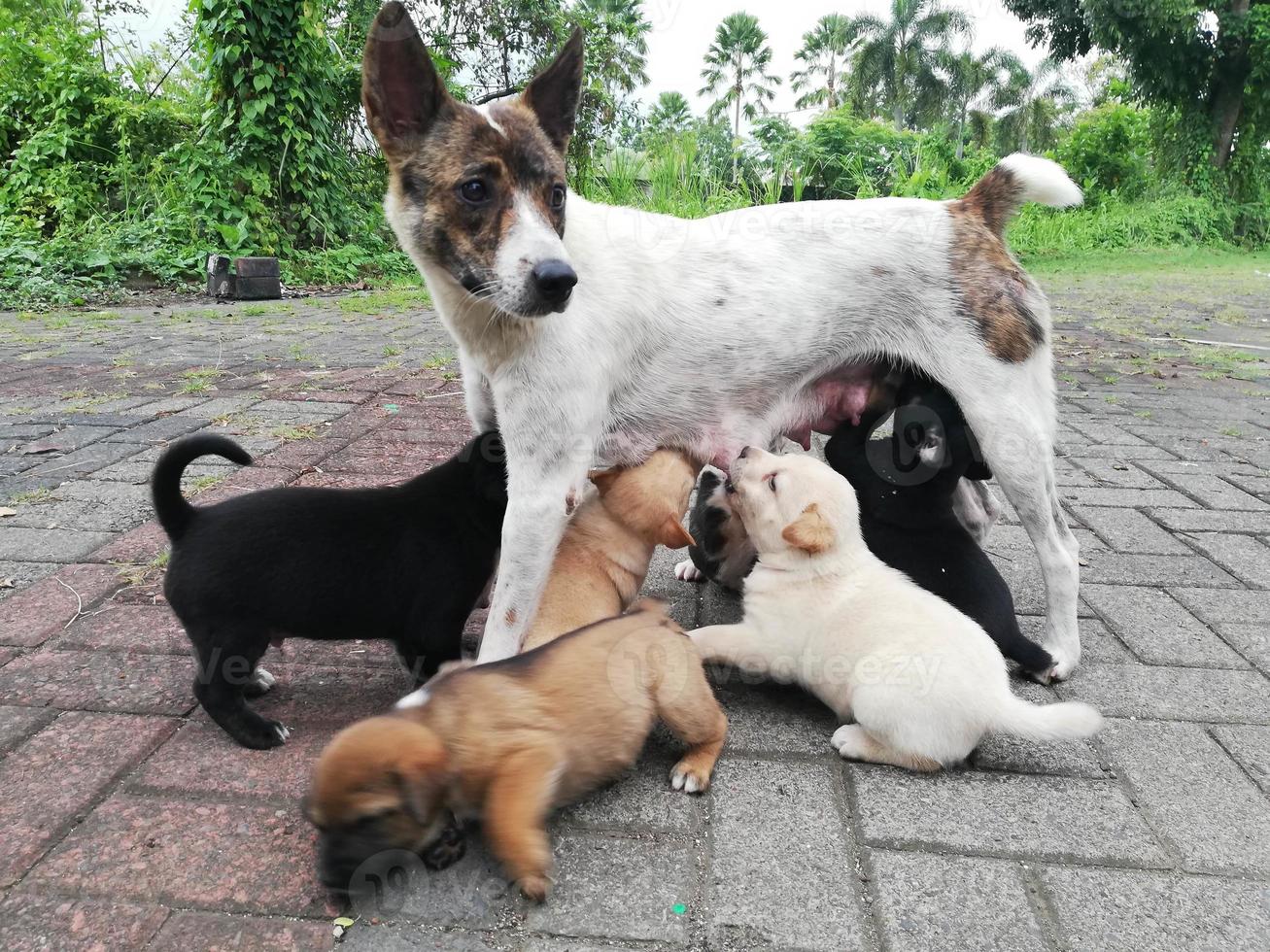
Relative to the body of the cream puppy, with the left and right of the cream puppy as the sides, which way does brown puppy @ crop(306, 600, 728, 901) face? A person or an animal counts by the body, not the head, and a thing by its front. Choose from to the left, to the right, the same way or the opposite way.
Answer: to the left

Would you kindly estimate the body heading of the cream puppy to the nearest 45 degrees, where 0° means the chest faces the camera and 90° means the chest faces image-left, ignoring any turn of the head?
approximately 90°

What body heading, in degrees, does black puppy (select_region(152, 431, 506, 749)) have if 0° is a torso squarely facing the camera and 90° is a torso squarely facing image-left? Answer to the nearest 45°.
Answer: approximately 270°

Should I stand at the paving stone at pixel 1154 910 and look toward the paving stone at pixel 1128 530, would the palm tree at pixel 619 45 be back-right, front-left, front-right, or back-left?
front-left

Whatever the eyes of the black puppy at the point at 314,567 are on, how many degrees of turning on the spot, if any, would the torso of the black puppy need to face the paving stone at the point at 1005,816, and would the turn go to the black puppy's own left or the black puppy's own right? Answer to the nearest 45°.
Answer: approximately 45° to the black puppy's own right

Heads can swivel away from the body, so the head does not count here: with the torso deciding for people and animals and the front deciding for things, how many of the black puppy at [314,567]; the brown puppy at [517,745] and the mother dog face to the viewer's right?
1

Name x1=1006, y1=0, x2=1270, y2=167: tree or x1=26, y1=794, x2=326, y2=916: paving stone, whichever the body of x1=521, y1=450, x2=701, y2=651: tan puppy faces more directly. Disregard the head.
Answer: the tree

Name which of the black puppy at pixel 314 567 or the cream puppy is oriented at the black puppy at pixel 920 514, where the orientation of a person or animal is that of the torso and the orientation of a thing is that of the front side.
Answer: the black puppy at pixel 314 567

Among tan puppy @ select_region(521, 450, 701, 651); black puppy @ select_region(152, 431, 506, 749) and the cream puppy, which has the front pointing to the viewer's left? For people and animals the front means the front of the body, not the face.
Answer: the cream puppy

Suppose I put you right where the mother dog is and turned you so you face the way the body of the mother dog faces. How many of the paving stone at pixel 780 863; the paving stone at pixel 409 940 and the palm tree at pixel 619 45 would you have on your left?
2

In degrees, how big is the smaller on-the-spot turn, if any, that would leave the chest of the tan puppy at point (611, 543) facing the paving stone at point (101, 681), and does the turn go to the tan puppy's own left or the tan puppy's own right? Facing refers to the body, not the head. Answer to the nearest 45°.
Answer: approximately 135° to the tan puppy's own left

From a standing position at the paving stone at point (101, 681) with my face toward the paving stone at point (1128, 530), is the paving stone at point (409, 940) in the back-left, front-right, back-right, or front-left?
front-right

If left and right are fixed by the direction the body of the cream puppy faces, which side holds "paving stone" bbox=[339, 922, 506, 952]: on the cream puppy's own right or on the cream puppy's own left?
on the cream puppy's own left

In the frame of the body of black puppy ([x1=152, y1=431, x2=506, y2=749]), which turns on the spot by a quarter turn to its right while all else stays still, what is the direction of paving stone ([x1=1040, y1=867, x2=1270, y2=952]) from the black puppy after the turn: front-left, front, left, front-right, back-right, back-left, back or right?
front-left

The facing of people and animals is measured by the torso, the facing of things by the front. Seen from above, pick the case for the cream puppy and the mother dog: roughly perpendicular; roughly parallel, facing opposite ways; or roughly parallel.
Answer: roughly parallel

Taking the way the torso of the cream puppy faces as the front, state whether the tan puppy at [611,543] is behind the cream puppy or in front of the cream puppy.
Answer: in front

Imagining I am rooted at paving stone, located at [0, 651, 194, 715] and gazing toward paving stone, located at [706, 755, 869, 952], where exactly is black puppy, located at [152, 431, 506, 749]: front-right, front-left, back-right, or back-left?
front-left

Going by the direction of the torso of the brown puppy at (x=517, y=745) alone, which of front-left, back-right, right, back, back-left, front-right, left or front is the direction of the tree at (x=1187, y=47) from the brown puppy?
back

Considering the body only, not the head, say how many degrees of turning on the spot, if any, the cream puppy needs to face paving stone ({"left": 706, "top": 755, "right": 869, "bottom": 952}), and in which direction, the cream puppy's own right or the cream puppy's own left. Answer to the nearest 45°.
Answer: approximately 90° to the cream puppy's own left
